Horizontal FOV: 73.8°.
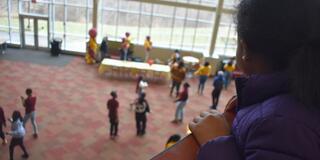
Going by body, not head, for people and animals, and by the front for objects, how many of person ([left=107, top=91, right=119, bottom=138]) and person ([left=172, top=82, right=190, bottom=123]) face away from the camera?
1

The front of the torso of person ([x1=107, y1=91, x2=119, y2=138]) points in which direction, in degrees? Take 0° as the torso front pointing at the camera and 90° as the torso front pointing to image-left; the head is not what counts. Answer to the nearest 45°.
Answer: approximately 180°

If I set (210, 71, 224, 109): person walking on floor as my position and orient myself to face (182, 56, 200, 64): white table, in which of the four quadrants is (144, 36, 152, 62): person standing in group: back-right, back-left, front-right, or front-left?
front-left

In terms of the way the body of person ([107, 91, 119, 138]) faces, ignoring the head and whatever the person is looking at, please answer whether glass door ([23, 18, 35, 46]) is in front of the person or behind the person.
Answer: in front

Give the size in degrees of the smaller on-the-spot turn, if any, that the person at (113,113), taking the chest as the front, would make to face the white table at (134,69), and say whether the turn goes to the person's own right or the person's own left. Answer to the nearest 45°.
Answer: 0° — they already face it

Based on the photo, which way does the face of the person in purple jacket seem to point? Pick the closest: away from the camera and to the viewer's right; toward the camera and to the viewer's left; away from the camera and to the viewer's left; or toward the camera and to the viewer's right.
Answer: away from the camera and to the viewer's left

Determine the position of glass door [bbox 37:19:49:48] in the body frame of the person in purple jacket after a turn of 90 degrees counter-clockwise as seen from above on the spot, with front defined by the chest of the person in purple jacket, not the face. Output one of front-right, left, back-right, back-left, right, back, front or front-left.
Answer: right

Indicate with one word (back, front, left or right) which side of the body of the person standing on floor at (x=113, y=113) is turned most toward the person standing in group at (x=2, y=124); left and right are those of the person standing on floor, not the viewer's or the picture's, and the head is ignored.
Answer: left

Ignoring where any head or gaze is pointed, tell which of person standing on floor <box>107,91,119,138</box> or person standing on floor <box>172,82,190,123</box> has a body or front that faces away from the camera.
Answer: person standing on floor <box>107,91,119,138</box>

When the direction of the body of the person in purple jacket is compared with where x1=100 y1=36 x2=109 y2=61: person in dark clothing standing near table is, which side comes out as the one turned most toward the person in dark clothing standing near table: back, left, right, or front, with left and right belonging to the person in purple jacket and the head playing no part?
front

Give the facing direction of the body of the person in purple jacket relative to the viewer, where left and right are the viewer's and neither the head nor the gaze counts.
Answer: facing away from the viewer and to the left of the viewer
